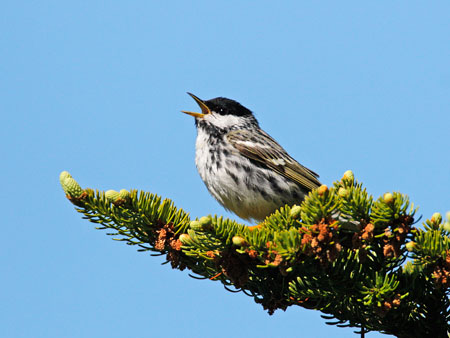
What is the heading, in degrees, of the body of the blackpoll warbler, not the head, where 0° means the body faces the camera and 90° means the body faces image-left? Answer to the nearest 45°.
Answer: approximately 90°
